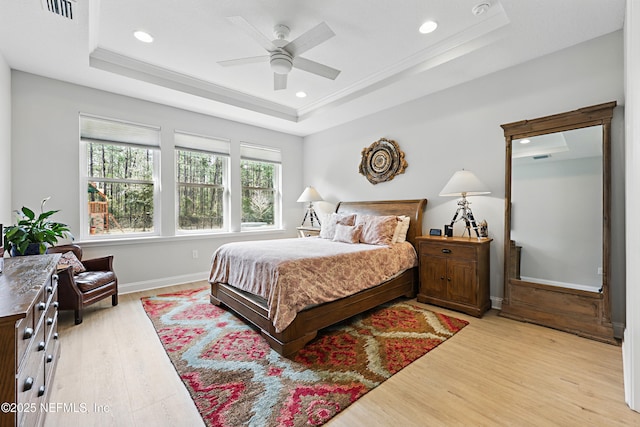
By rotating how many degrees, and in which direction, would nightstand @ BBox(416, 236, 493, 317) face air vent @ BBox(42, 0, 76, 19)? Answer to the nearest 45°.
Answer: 0° — it already faces it

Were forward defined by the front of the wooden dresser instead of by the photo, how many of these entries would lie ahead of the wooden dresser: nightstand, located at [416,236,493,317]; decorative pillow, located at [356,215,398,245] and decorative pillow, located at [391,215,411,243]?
3

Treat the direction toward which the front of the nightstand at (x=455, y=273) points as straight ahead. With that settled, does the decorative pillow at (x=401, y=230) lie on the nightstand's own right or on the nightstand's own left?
on the nightstand's own right

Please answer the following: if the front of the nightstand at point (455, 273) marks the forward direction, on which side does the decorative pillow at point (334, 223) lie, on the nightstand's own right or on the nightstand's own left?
on the nightstand's own right

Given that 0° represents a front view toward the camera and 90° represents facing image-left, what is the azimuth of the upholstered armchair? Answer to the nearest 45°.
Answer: approximately 315°

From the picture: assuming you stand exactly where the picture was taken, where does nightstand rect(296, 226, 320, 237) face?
facing the viewer and to the left of the viewer

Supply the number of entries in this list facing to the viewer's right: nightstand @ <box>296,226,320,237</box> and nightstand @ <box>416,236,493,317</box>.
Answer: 0

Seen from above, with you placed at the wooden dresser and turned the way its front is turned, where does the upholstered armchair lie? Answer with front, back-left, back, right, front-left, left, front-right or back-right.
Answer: left

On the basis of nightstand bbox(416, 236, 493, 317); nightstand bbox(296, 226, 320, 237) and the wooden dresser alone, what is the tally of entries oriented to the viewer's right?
1

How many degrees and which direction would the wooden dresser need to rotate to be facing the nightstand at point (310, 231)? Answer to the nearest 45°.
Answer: approximately 45° to its left

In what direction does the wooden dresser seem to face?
to the viewer's right

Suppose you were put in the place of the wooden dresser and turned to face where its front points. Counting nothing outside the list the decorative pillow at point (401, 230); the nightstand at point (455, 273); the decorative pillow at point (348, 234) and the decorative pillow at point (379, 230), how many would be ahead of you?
4

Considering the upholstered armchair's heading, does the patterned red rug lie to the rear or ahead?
ahead
